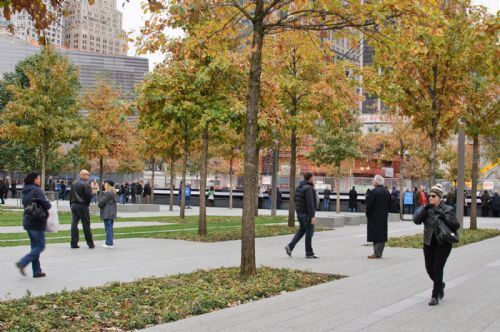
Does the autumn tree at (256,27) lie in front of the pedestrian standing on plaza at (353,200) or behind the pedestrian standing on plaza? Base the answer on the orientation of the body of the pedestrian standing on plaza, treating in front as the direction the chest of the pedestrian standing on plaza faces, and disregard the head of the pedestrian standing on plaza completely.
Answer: behind

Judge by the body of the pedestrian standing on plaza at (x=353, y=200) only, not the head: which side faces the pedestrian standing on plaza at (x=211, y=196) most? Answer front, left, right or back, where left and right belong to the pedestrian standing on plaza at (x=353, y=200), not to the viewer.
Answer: left

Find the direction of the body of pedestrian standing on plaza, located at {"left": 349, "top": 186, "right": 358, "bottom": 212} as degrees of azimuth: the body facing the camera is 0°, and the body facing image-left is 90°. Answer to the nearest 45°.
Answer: approximately 180°

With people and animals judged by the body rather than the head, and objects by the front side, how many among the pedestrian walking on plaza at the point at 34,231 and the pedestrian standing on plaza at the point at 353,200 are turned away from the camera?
1
